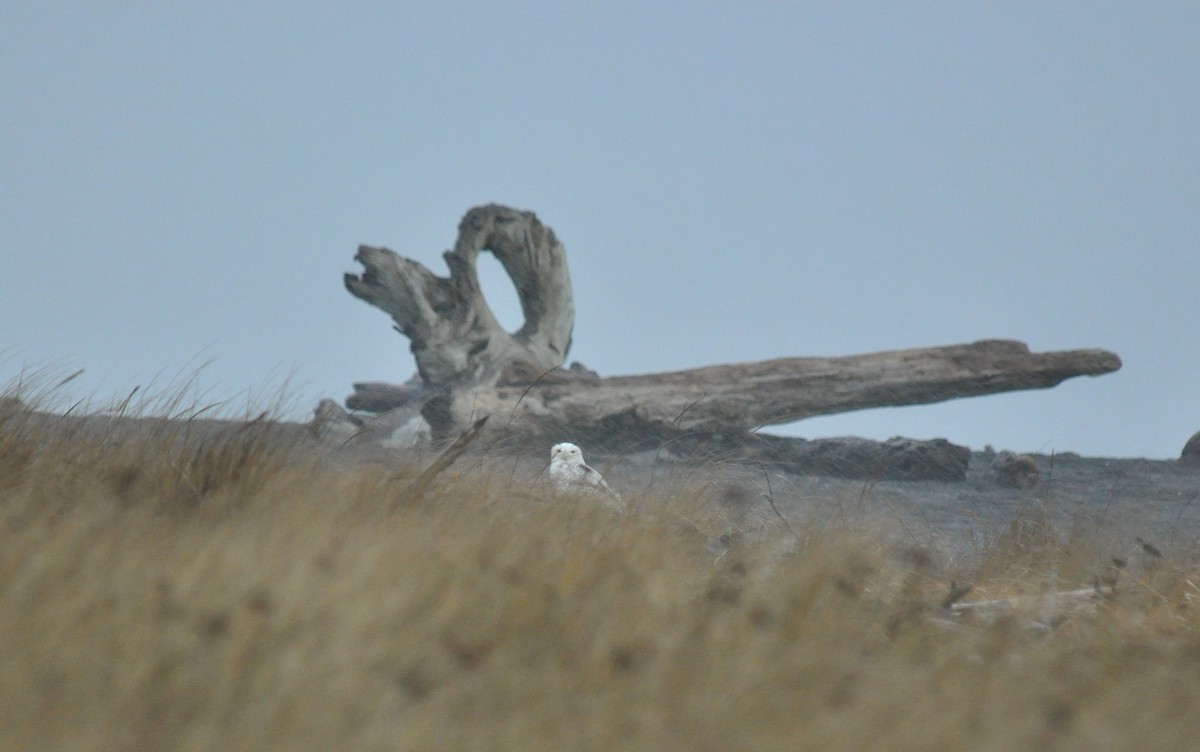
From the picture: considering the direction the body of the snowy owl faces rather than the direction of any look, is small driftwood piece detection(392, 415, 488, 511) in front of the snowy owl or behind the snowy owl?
in front

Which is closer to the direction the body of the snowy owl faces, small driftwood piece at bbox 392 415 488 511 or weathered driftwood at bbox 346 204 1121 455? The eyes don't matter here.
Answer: the small driftwood piece

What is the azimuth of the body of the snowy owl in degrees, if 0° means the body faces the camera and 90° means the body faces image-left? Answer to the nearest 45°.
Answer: approximately 45°
